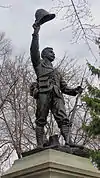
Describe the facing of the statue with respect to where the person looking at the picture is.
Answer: facing the viewer and to the right of the viewer

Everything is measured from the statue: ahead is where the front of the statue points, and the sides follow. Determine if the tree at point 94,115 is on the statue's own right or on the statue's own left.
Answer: on the statue's own left
